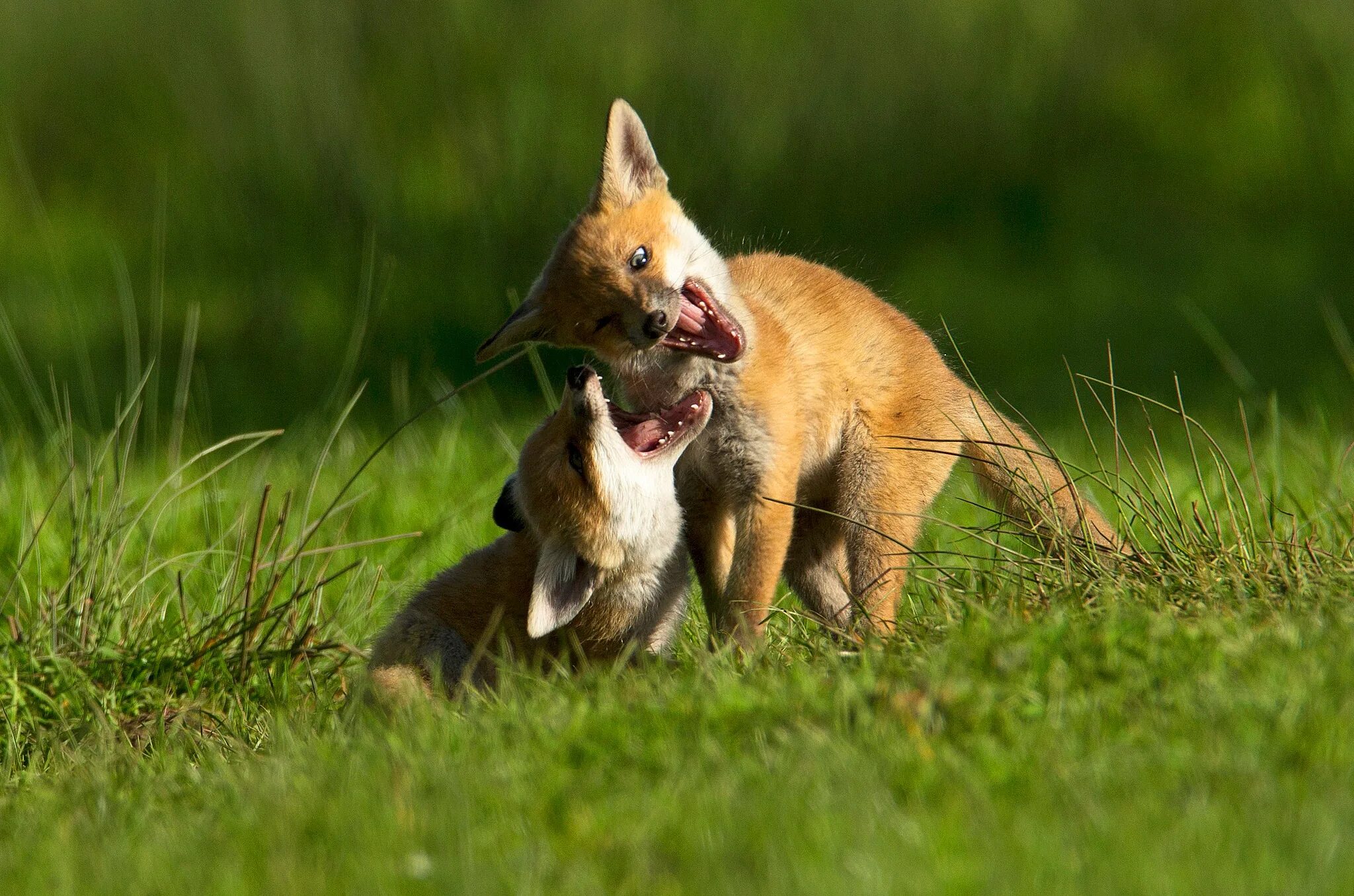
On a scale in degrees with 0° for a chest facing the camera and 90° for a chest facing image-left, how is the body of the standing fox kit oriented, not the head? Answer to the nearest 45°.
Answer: approximately 45°

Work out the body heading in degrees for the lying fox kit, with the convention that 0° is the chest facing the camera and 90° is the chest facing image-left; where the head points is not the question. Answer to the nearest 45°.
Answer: approximately 270°

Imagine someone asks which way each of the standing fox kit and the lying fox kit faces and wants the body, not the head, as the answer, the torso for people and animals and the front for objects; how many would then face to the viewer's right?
1

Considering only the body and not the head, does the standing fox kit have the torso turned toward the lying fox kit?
yes

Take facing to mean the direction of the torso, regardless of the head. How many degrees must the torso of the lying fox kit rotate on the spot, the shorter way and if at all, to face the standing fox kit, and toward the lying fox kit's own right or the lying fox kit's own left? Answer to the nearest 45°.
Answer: approximately 45° to the lying fox kit's own left
